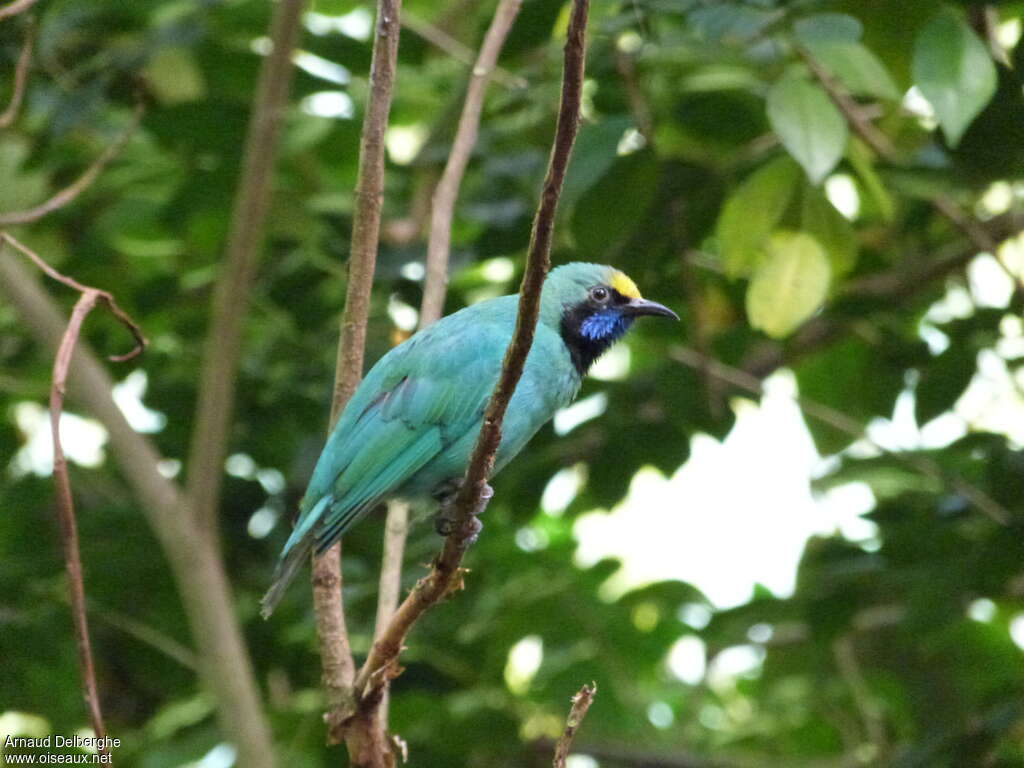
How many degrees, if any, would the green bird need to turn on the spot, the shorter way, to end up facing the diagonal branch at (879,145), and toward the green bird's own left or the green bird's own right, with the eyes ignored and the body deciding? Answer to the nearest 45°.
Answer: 0° — it already faces it

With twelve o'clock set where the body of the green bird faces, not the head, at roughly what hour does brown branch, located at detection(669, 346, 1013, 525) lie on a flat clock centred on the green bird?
The brown branch is roughly at 11 o'clock from the green bird.

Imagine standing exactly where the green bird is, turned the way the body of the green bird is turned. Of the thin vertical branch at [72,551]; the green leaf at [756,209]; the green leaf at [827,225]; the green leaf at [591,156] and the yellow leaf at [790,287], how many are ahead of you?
4

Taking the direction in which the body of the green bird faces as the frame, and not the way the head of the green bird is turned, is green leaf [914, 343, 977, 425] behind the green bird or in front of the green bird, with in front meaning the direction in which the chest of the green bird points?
in front

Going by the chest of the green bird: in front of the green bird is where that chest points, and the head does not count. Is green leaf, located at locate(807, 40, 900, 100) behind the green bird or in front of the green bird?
in front

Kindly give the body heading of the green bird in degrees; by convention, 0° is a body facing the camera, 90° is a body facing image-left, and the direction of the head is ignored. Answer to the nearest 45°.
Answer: approximately 270°

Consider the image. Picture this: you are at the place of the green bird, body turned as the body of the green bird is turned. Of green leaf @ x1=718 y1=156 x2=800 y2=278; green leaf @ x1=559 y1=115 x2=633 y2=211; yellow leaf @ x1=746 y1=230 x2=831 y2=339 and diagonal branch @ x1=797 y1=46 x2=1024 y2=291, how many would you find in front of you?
4

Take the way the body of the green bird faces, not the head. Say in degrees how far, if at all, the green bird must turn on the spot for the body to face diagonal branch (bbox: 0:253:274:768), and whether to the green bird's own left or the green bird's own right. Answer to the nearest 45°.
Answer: approximately 135° to the green bird's own left

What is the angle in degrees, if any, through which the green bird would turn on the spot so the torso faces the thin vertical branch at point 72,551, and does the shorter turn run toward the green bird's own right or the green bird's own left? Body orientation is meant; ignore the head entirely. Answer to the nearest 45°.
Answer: approximately 135° to the green bird's own right

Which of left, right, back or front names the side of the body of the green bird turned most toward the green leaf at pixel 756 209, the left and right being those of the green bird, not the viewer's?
front
